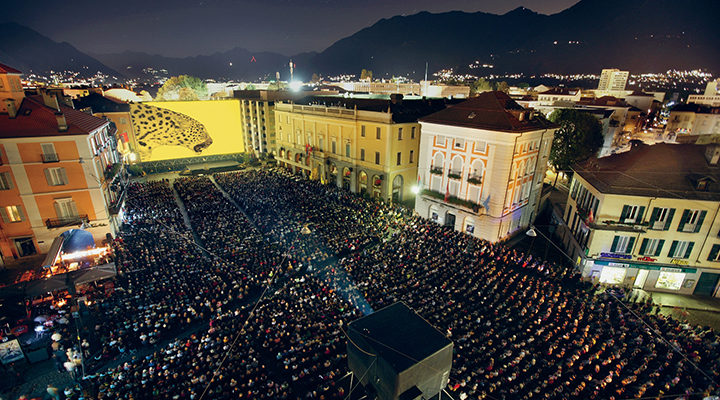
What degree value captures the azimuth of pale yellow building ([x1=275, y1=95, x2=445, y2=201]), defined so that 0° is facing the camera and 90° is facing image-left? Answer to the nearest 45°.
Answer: approximately 45°

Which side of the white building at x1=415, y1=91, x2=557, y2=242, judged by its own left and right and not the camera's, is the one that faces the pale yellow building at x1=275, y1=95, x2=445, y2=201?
right

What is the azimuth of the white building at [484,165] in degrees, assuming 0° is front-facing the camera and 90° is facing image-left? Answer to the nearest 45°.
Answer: approximately 45°

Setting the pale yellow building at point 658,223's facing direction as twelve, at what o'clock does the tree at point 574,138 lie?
The tree is roughly at 5 o'clock from the pale yellow building.

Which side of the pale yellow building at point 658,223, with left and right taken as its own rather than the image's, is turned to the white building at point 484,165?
right

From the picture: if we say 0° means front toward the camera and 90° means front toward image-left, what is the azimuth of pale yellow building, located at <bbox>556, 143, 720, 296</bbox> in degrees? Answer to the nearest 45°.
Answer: approximately 0°

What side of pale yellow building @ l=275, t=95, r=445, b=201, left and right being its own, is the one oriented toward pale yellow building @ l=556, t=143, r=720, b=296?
left
